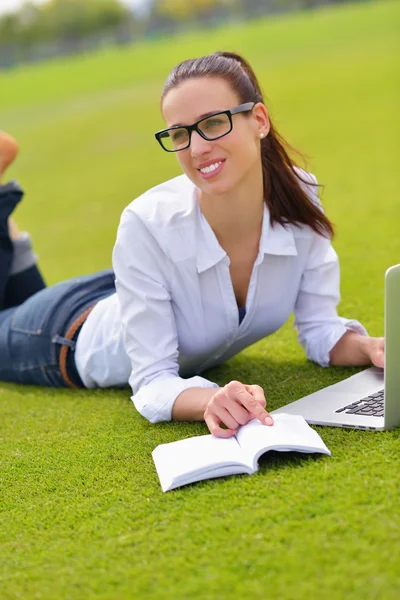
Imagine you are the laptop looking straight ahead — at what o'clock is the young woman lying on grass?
The young woman lying on grass is roughly at 12 o'clock from the laptop.

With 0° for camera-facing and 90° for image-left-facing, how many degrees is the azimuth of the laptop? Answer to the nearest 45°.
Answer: approximately 135°
